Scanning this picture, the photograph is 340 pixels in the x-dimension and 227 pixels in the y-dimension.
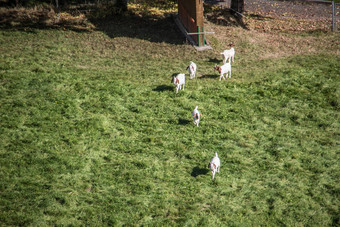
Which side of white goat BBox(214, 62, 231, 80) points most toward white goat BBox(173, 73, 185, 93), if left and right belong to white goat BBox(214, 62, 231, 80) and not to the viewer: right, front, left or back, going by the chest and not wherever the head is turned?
front

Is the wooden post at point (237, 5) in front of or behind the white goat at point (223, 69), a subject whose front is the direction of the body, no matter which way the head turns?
behind

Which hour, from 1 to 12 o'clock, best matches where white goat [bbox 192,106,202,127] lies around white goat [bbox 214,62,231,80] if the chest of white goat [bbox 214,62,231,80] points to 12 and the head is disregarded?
white goat [bbox 192,106,202,127] is roughly at 11 o'clock from white goat [bbox 214,62,231,80].

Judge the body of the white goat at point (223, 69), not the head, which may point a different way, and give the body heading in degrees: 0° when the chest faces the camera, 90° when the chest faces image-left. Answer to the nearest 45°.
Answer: approximately 45°

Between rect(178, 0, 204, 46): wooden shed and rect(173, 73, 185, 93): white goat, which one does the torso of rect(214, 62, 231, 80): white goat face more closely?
the white goat

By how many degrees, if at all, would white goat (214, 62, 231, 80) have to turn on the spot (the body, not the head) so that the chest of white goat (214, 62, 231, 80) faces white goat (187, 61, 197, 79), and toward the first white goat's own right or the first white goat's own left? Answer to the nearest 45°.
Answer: approximately 45° to the first white goat's own right
